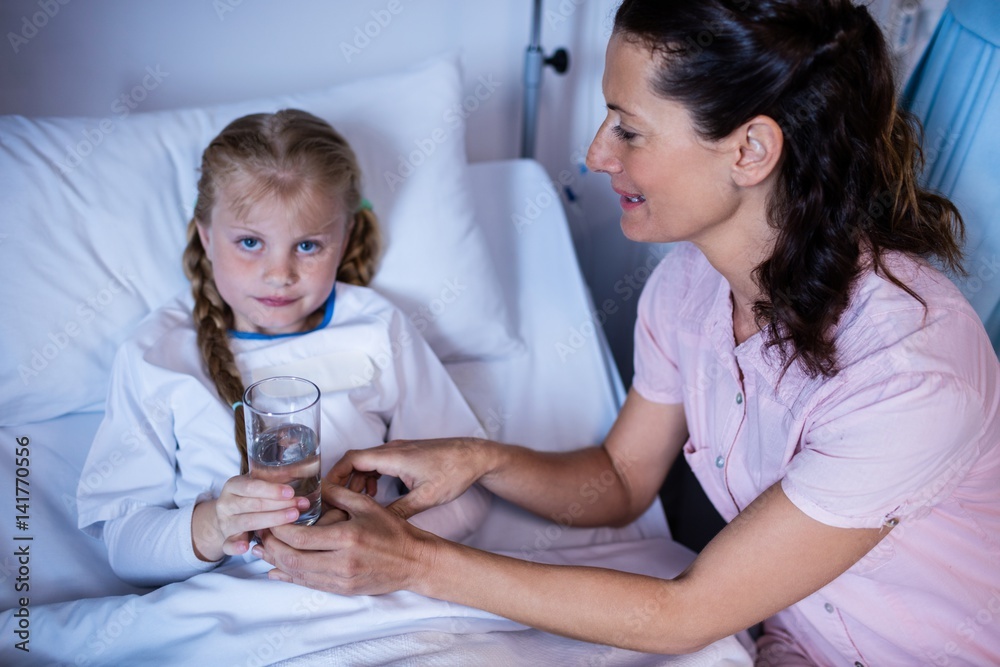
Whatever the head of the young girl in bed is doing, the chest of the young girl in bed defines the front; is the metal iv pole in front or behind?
behind

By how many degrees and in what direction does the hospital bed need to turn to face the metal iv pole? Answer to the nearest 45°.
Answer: approximately 135° to its left

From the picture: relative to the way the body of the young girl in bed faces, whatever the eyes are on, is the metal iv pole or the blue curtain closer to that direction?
the blue curtain

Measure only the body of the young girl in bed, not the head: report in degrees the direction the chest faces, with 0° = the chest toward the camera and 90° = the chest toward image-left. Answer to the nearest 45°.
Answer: approximately 0°

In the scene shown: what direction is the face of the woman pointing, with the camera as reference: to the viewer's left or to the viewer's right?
to the viewer's left

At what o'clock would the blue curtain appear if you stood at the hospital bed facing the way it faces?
The blue curtain is roughly at 9 o'clock from the hospital bed.

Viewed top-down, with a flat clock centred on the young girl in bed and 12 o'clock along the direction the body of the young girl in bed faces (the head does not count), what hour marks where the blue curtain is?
The blue curtain is roughly at 9 o'clock from the young girl in bed.

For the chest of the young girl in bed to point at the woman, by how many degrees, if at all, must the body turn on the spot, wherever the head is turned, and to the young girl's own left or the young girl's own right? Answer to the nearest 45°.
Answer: approximately 45° to the young girl's own left

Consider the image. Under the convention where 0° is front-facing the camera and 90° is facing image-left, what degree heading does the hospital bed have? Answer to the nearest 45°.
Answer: approximately 0°
